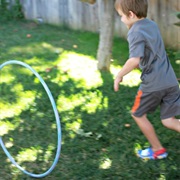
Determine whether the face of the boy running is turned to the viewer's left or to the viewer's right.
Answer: to the viewer's left

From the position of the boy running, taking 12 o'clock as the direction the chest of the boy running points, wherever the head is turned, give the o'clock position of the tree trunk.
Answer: The tree trunk is roughly at 1 o'clock from the boy running.

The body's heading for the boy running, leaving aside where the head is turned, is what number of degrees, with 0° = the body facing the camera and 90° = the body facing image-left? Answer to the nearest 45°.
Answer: approximately 135°

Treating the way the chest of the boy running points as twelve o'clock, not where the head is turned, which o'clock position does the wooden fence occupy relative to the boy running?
The wooden fence is roughly at 1 o'clock from the boy running.
